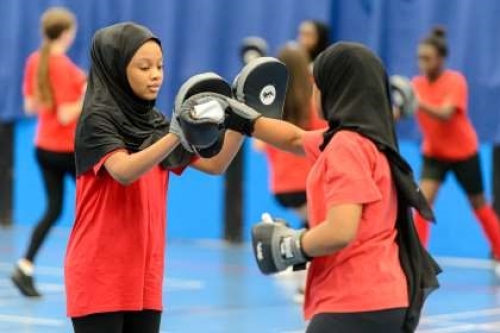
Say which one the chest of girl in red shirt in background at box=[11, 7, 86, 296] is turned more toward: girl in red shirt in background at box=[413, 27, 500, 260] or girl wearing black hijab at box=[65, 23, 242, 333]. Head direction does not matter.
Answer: the girl in red shirt in background

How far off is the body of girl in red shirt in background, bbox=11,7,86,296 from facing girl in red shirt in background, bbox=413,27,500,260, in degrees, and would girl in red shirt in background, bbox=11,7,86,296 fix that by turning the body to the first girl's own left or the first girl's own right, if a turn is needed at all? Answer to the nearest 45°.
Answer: approximately 45° to the first girl's own right

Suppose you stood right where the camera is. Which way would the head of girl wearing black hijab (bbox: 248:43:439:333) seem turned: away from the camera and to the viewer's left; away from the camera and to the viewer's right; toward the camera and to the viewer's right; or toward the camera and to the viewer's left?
away from the camera and to the viewer's left

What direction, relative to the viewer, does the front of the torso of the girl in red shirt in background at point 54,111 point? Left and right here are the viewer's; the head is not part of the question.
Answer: facing away from the viewer and to the right of the viewer

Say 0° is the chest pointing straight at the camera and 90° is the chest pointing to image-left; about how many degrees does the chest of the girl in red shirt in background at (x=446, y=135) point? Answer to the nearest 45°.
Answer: approximately 45°

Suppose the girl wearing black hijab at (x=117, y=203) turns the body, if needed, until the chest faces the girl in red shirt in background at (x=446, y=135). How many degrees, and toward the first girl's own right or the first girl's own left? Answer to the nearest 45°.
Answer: approximately 90° to the first girl's own left
